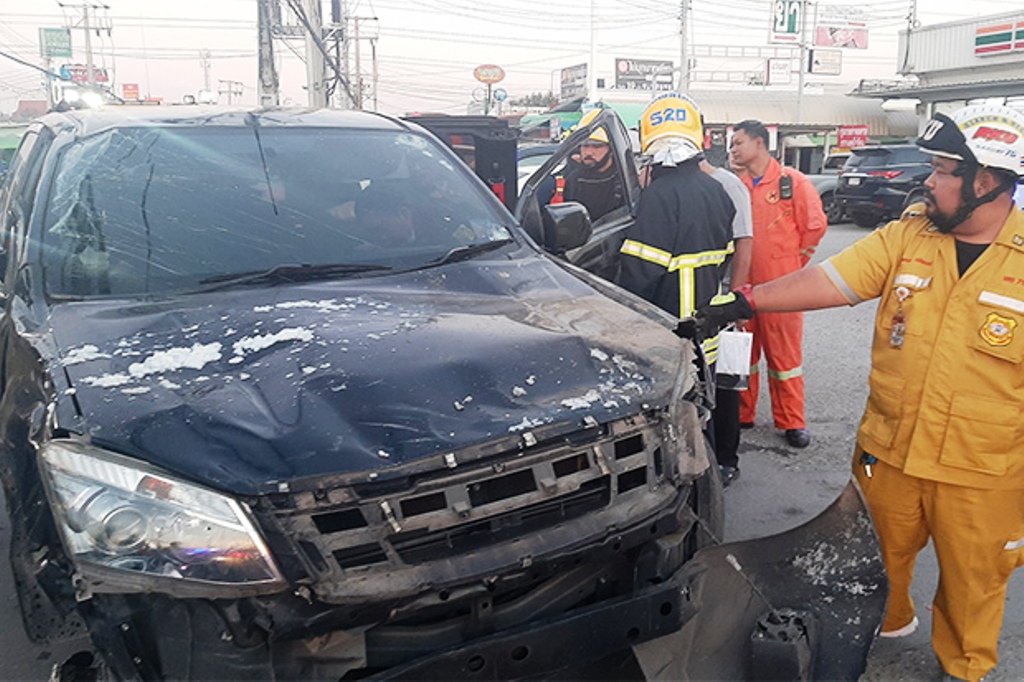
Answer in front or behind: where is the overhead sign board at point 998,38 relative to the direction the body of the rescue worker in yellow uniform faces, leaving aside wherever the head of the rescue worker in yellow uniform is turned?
behind

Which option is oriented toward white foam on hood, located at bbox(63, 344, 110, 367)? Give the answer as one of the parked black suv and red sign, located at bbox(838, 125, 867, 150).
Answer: the red sign

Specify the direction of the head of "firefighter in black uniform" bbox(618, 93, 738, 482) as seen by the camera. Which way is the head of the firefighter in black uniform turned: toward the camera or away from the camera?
away from the camera

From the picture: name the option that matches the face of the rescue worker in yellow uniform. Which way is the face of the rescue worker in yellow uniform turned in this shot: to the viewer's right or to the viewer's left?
to the viewer's left

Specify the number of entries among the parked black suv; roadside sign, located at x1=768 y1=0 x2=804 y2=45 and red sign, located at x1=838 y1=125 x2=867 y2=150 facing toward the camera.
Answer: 2

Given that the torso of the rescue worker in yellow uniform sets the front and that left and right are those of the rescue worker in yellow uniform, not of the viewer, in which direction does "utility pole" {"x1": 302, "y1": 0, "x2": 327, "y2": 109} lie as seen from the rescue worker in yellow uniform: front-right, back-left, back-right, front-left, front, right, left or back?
right

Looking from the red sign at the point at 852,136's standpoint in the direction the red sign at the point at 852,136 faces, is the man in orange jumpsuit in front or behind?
in front

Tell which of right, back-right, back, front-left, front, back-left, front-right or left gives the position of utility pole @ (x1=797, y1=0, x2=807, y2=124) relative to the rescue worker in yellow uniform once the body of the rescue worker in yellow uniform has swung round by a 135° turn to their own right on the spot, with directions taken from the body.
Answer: front

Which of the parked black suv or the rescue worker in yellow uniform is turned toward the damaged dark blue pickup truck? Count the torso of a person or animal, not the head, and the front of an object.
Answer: the rescue worker in yellow uniform

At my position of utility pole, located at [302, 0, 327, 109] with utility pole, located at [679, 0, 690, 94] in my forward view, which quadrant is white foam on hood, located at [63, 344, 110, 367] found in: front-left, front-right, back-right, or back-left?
back-right

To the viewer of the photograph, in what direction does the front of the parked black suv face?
facing away from the viewer and to the right of the viewer
